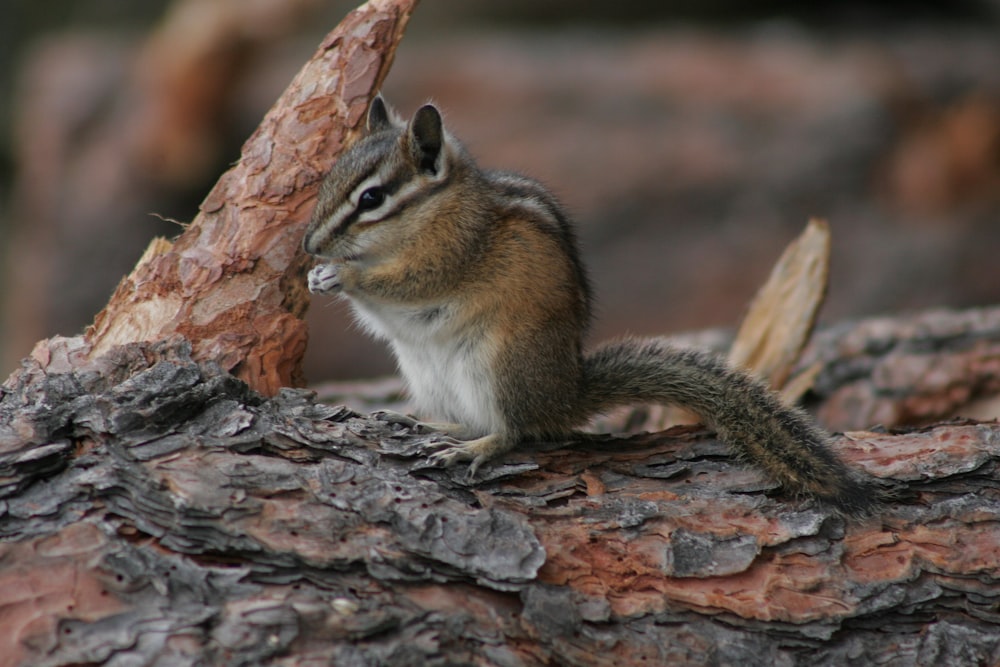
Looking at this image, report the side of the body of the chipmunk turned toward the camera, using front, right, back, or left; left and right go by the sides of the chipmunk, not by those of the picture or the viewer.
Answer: left
